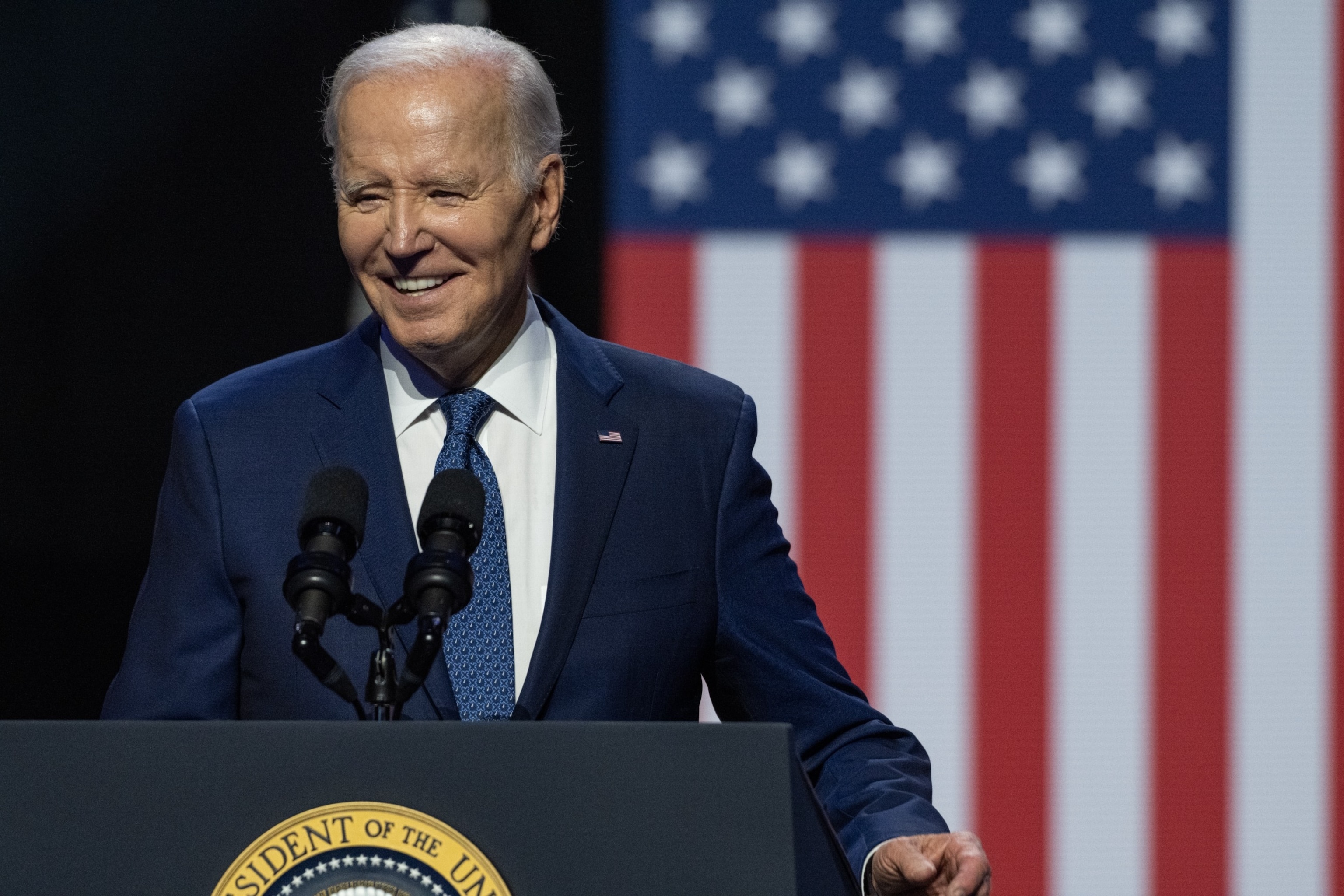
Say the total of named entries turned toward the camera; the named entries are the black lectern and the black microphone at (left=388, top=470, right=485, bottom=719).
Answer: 1

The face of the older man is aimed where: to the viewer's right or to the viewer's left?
to the viewer's left

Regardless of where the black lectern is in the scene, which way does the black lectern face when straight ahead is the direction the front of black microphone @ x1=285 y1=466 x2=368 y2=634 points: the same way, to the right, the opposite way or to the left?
the opposite way

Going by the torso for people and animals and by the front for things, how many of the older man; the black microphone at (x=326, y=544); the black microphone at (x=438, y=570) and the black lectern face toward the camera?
2

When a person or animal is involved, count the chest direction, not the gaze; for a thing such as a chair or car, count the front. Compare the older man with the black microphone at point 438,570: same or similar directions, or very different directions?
very different directions

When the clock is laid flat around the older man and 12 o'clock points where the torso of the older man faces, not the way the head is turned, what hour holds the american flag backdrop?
The american flag backdrop is roughly at 7 o'clock from the older man.

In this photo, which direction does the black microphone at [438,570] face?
away from the camera
